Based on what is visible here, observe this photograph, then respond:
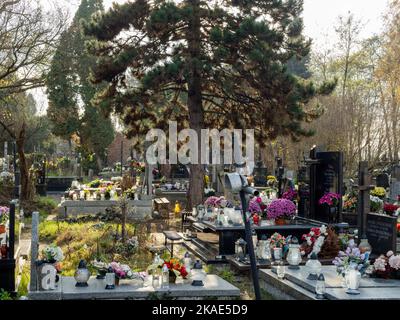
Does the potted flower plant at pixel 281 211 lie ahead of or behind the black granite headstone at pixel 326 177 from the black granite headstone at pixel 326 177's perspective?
ahead

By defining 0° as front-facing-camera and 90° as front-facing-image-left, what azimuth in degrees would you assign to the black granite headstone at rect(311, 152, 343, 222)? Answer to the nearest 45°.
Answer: approximately 45°

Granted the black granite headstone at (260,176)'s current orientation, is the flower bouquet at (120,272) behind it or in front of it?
in front

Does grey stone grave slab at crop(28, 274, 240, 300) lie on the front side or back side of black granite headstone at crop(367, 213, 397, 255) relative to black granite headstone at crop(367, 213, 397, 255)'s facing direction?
on the front side

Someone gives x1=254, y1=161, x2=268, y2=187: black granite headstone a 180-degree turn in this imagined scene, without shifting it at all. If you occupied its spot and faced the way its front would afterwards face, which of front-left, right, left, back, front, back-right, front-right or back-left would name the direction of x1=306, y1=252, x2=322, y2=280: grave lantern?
back

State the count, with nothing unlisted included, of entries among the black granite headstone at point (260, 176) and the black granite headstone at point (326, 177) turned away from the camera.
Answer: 0

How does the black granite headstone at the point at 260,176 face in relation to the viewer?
toward the camera

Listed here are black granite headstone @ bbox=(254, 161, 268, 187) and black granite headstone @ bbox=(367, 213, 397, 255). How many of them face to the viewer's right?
0

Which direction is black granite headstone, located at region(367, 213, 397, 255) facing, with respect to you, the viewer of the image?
facing the viewer and to the left of the viewer

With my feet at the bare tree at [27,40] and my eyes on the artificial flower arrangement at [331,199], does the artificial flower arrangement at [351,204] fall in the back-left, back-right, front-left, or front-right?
front-left

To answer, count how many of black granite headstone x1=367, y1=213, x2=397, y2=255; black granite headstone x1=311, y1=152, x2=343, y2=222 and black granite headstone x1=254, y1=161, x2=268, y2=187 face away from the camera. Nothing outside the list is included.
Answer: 0
